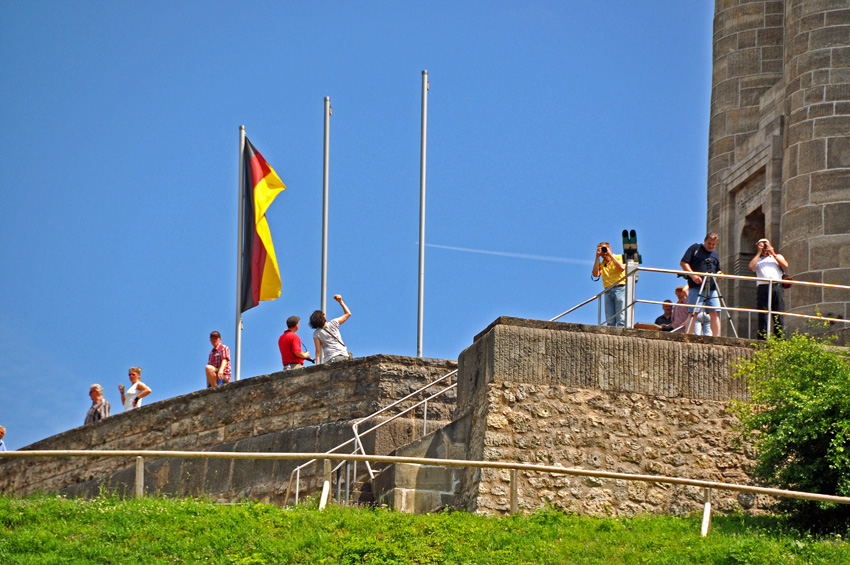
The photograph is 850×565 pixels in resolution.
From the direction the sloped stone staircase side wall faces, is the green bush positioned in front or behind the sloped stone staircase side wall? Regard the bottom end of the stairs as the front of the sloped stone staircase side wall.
behind

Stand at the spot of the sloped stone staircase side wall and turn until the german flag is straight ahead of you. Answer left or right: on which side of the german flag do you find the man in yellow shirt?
right

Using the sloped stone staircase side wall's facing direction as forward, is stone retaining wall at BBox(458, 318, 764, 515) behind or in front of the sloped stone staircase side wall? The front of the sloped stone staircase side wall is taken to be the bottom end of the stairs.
behind

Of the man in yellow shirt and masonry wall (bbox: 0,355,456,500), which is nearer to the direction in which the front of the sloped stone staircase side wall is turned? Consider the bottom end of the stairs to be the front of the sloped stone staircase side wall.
the masonry wall

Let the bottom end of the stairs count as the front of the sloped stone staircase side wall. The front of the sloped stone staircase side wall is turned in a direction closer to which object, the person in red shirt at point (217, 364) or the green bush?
the person in red shirt

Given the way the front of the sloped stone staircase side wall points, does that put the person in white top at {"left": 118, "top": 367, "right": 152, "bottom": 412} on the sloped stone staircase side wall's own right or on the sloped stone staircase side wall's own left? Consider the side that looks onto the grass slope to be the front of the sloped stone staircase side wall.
on the sloped stone staircase side wall's own right
